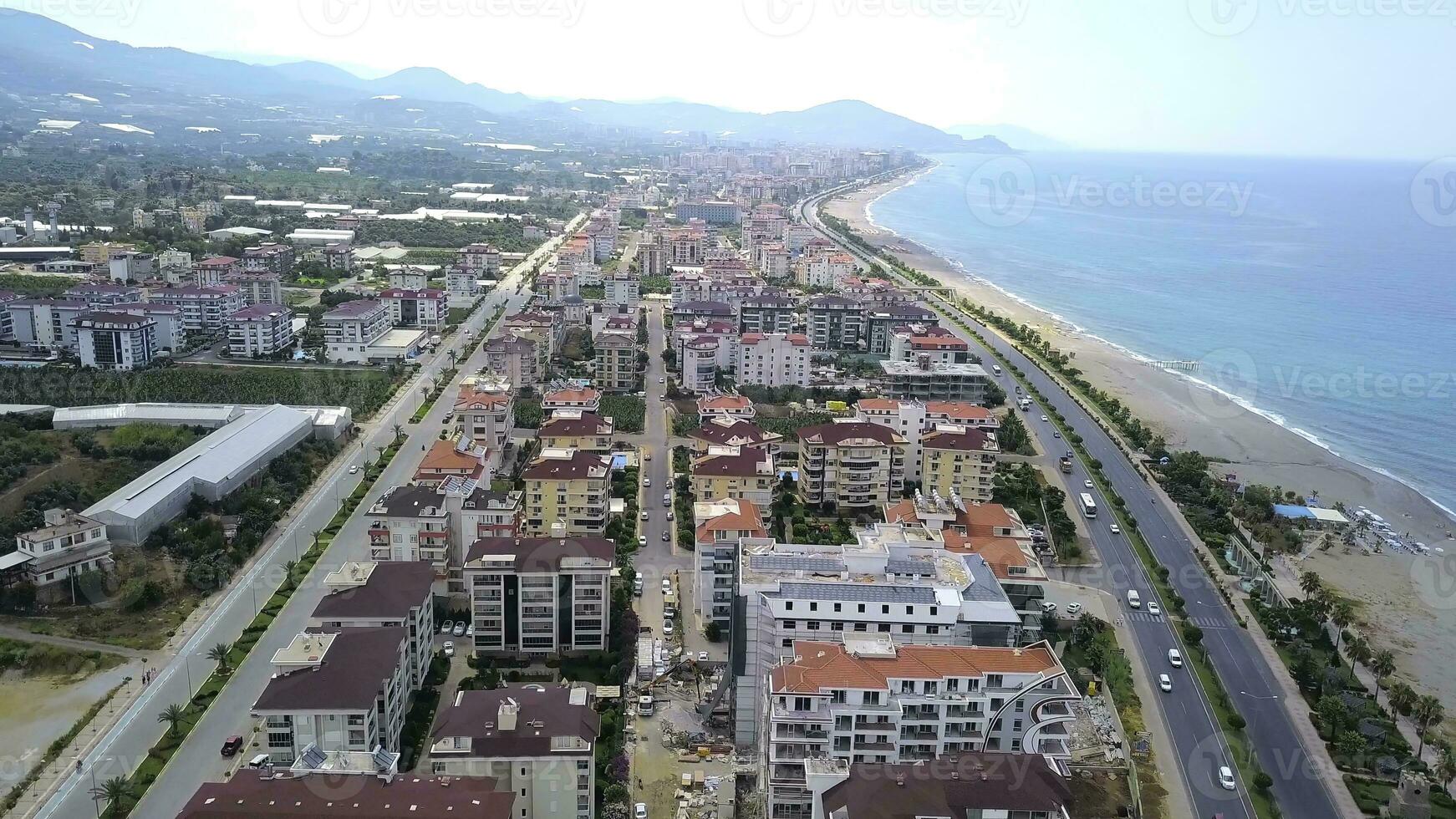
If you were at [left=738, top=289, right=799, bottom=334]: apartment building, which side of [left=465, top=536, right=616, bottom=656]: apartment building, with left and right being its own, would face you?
back

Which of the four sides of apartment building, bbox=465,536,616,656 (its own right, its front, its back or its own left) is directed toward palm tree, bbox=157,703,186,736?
right

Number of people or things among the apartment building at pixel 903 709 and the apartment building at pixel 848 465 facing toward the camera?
2

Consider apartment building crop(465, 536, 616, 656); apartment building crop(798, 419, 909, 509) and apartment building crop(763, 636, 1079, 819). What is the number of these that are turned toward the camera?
3

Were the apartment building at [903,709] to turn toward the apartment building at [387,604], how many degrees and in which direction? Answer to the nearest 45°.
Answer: approximately 90° to its right

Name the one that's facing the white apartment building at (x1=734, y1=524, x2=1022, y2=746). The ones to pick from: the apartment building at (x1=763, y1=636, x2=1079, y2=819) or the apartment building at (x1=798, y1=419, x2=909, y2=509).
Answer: the apartment building at (x1=798, y1=419, x2=909, y2=509)

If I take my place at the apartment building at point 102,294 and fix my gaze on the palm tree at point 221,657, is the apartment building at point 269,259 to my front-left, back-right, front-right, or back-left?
back-left

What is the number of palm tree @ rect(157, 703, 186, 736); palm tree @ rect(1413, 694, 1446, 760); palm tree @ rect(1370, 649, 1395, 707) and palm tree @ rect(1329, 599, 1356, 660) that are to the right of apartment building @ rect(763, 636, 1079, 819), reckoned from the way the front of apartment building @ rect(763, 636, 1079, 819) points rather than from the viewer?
1

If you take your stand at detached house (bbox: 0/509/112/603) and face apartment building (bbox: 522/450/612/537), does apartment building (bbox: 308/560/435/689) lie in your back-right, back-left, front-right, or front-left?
front-right

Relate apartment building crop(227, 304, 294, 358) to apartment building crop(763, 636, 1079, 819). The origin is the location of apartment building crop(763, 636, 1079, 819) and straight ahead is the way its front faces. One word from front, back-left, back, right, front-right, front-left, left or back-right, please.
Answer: back-right

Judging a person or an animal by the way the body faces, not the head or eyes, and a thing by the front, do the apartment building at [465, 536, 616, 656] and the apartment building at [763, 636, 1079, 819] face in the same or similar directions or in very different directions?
same or similar directions

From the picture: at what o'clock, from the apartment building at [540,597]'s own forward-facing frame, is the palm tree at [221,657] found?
The palm tree is roughly at 3 o'clock from the apartment building.

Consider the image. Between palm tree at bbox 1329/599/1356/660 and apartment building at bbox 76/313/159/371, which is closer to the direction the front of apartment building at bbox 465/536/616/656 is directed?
the palm tree

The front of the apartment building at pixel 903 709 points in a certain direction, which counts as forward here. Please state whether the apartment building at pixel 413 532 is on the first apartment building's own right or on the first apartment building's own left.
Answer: on the first apartment building's own right

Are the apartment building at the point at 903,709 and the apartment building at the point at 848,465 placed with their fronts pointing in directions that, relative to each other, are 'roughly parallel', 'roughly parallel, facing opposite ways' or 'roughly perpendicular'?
roughly parallel

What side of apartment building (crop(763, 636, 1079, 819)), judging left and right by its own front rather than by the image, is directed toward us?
front

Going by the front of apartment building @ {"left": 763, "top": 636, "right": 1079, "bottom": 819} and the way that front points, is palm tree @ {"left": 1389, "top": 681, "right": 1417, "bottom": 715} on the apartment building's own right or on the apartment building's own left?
on the apartment building's own left

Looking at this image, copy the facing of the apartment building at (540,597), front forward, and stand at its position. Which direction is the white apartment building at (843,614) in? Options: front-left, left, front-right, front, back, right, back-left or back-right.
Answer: front-left

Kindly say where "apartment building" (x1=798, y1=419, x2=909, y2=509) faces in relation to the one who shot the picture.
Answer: facing the viewer
